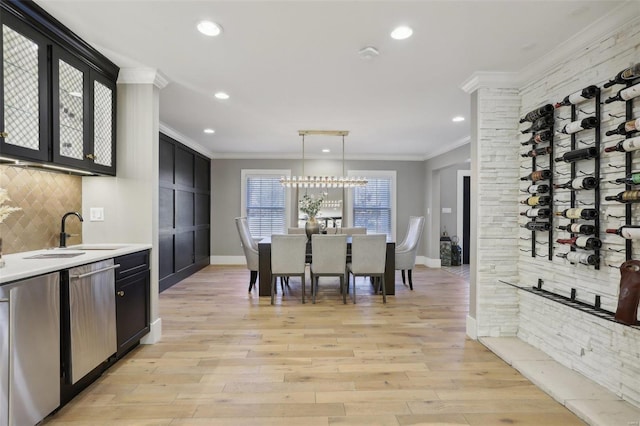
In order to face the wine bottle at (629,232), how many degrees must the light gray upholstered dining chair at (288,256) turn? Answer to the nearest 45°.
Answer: approximately 135° to its right

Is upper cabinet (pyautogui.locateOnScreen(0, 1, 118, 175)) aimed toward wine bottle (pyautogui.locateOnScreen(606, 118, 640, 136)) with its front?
yes

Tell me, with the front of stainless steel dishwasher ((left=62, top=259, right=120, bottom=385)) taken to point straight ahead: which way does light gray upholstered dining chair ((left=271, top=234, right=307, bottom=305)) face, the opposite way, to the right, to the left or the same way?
to the left

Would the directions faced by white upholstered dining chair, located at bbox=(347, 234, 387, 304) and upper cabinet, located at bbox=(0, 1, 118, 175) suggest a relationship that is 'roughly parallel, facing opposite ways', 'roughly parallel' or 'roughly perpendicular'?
roughly perpendicular

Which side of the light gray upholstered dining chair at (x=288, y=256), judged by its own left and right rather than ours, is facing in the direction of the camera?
back

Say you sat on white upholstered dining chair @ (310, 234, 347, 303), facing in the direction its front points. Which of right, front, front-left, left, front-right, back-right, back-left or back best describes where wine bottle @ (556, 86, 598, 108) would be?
back-right

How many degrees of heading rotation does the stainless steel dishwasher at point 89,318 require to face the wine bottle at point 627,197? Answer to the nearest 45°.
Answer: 0° — it already faces it

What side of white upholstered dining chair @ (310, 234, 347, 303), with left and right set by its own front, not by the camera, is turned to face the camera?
back

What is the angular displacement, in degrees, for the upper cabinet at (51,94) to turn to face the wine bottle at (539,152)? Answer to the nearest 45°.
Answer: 0° — it already faces it

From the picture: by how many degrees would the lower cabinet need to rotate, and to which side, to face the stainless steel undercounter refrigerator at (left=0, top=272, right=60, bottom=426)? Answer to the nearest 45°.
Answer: approximately 90° to its right
